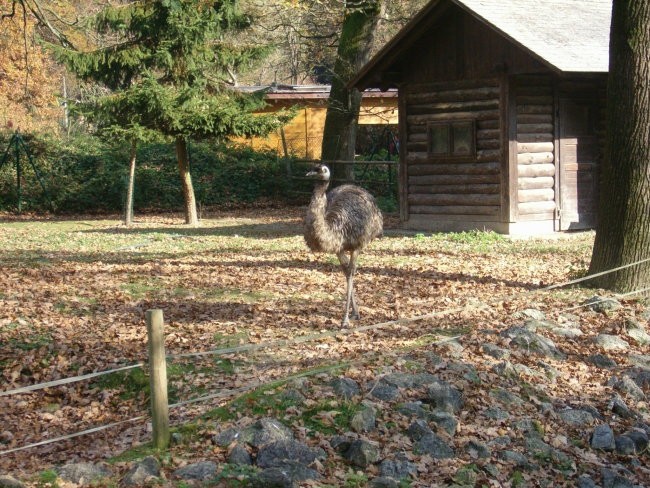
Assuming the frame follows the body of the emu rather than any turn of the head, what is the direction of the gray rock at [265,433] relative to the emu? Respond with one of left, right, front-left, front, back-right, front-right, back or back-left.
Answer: front-left

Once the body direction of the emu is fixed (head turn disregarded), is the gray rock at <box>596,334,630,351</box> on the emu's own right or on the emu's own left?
on the emu's own left

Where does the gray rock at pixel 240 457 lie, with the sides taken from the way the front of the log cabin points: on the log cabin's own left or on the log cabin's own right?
on the log cabin's own right

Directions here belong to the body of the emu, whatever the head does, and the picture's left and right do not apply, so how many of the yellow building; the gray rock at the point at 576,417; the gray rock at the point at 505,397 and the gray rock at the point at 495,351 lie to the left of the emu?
3

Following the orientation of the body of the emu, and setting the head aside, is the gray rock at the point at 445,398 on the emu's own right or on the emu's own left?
on the emu's own left

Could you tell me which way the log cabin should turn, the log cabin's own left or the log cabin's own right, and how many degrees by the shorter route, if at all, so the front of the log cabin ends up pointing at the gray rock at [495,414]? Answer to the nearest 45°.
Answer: approximately 45° to the log cabin's own right

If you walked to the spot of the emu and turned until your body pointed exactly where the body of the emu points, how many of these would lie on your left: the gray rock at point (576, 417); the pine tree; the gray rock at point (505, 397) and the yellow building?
2

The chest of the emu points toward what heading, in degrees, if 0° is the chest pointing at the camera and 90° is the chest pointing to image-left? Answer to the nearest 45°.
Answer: approximately 45°

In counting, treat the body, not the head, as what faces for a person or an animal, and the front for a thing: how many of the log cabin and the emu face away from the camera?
0

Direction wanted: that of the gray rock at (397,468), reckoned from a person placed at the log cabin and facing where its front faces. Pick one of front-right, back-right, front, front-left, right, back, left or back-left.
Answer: front-right

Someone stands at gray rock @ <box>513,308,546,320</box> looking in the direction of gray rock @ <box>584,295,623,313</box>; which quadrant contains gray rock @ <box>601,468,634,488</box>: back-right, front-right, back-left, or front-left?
back-right

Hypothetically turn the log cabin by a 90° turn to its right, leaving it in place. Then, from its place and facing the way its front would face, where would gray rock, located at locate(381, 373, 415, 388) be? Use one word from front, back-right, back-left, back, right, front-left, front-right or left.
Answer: front-left

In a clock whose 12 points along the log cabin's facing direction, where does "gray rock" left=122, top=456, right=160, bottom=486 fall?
The gray rock is roughly at 2 o'clock from the log cabin.

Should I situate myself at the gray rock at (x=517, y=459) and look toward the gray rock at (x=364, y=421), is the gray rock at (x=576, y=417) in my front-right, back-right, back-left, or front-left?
back-right

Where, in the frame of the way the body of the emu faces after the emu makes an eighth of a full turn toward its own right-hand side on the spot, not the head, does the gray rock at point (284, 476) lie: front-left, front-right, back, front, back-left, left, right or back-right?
left
